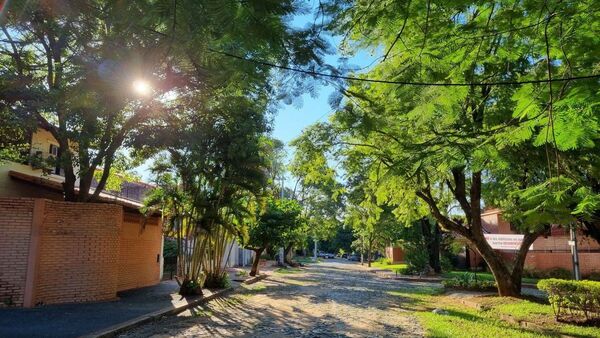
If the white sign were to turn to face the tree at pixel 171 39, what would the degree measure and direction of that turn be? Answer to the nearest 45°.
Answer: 0° — it already faces it

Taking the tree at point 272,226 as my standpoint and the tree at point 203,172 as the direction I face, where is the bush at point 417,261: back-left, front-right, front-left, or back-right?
back-left

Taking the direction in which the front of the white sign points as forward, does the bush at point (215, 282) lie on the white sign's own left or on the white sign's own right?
on the white sign's own right

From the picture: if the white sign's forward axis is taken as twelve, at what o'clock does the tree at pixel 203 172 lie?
The tree is roughly at 2 o'clock from the white sign.

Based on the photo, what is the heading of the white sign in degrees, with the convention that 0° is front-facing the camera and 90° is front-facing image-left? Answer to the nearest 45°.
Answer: approximately 0°

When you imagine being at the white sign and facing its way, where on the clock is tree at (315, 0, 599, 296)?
The tree is roughly at 12 o'clock from the white sign.
